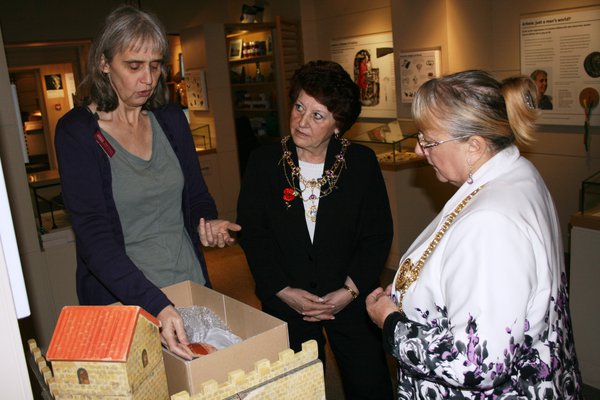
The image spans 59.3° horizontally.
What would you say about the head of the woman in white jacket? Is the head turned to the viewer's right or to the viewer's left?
to the viewer's left

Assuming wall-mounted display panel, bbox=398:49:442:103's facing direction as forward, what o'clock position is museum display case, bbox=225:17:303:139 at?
The museum display case is roughly at 3 o'clock from the wall-mounted display panel.

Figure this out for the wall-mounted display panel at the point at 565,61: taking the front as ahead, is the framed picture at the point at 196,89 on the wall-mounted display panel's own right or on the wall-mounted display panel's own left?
on the wall-mounted display panel's own right

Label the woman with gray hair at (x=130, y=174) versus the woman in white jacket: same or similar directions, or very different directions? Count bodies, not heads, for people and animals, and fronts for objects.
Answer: very different directions

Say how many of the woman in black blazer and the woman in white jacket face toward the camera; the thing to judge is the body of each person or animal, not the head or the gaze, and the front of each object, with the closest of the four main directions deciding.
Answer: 1

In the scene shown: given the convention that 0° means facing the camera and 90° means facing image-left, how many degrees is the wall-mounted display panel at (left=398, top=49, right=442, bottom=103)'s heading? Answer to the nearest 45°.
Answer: approximately 45°

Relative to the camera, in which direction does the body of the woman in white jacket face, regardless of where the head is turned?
to the viewer's left

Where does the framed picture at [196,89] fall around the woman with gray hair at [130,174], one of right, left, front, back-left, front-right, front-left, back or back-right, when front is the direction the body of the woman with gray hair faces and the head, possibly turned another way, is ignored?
back-left

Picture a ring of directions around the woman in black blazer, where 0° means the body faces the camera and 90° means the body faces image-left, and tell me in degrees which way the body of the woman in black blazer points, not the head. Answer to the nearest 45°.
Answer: approximately 0°

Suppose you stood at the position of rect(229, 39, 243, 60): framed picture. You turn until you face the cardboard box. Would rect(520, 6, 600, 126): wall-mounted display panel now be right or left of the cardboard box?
left

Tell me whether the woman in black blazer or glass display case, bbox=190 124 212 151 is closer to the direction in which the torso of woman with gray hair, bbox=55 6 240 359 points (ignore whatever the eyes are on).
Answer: the woman in black blazer

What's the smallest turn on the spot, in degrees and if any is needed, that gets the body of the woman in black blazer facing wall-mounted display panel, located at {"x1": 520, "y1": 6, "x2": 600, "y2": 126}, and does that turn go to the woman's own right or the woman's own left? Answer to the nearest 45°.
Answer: approximately 135° to the woman's own left

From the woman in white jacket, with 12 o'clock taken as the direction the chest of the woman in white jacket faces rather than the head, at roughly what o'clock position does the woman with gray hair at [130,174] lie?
The woman with gray hair is roughly at 12 o'clock from the woman in white jacket.
